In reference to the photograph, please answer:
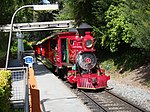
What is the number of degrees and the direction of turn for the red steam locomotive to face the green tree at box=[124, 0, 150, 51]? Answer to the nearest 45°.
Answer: approximately 45° to its left

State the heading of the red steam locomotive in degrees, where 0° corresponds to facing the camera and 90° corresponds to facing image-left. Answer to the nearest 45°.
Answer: approximately 315°
